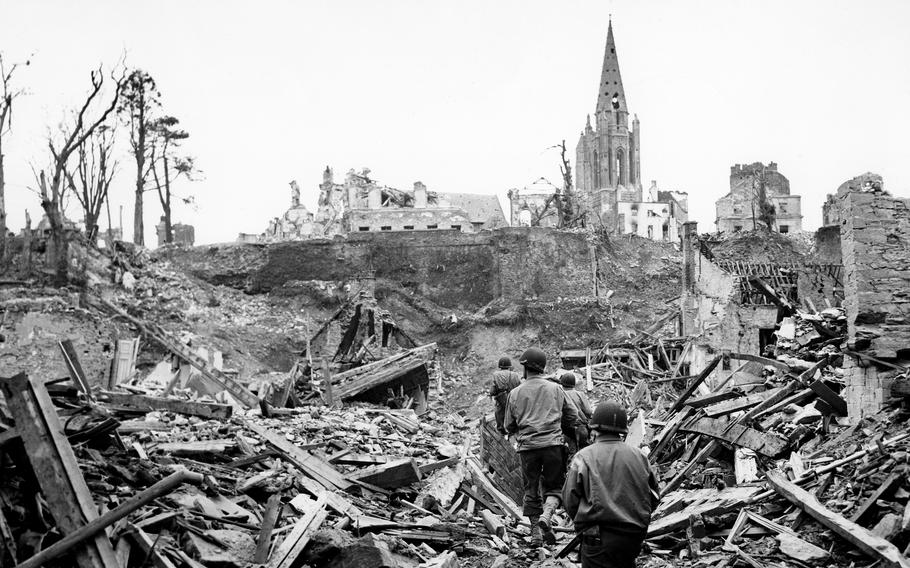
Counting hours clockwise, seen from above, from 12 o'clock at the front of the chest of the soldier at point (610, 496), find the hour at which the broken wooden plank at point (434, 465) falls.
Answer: The broken wooden plank is roughly at 11 o'clock from the soldier.

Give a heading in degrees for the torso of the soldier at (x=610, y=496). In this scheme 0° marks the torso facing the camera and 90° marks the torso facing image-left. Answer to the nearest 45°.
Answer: approximately 180°

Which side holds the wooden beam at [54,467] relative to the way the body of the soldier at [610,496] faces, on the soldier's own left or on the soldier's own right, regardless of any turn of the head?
on the soldier's own left

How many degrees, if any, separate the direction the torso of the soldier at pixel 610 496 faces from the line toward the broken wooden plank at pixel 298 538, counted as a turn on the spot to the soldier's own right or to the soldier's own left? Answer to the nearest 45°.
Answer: approximately 90° to the soldier's own left

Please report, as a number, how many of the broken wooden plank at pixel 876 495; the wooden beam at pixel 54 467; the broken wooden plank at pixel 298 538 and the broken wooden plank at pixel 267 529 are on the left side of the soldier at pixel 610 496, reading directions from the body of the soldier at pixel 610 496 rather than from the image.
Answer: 3

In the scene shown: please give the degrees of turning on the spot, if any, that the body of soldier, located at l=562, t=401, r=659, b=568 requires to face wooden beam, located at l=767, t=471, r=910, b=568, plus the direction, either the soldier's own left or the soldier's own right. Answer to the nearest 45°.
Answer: approximately 45° to the soldier's own right

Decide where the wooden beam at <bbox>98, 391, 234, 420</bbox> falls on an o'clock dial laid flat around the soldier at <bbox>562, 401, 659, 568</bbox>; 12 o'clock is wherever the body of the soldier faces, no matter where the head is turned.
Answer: The wooden beam is roughly at 10 o'clock from the soldier.

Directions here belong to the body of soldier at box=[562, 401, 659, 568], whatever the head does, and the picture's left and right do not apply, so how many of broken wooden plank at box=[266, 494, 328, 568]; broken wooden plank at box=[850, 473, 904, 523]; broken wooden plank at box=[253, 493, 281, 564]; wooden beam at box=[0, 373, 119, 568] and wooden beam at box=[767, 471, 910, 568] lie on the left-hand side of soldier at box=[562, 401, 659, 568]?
3
